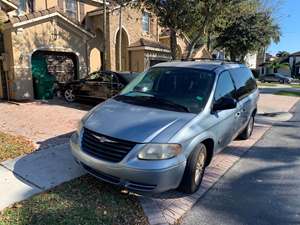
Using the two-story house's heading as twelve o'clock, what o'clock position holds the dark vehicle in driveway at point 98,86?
The dark vehicle in driveway is roughly at 12 o'clock from the two-story house.

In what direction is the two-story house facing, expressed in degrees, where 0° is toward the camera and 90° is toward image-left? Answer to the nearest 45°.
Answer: approximately 315°

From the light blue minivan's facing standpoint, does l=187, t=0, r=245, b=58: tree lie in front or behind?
behind

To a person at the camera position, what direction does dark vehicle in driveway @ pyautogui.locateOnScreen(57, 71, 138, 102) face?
facing to the left of the viewer

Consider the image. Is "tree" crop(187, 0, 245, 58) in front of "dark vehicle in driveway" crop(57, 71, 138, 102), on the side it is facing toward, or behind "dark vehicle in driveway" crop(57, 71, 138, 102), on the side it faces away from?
behind

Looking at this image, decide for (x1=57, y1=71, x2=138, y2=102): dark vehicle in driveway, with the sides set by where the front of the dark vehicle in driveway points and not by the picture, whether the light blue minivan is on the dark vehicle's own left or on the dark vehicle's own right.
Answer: on the dark vehicle's own left

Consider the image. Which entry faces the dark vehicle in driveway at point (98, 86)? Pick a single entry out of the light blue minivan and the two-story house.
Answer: the two-story house

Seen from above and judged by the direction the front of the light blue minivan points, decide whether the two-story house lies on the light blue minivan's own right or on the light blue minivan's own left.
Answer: on the light blue minivan's own right

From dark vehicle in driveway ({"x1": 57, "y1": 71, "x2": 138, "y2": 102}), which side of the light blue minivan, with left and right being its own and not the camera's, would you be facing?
right

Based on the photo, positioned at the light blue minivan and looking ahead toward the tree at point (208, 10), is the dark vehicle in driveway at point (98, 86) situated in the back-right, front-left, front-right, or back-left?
front-left

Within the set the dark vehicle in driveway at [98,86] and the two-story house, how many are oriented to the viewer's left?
1

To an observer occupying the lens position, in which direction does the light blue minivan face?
facing the viewer and to the left of the viewer

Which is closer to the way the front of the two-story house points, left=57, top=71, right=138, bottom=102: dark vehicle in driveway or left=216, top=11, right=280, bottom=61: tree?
the dark vehicle in driveway

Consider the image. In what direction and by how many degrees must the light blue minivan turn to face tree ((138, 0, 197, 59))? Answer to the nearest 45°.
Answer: approximately 135° to its right

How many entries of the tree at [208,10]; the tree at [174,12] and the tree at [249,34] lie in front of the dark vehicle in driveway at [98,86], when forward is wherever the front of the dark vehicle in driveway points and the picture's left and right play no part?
0
